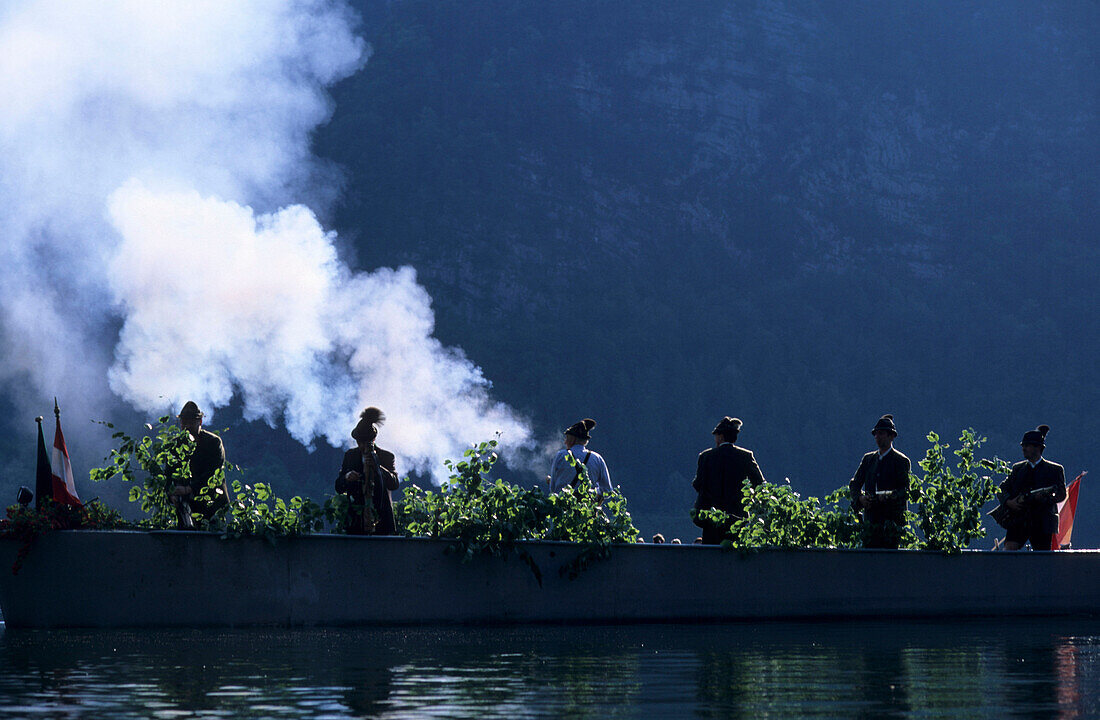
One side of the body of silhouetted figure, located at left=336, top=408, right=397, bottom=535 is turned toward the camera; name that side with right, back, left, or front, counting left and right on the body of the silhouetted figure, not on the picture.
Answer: front

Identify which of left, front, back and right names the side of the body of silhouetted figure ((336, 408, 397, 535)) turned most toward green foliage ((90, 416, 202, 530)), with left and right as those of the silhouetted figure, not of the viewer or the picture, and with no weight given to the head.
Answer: right

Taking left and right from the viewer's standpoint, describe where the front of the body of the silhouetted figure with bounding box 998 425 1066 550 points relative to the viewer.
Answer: facing the viewer and to the left of the viewer
